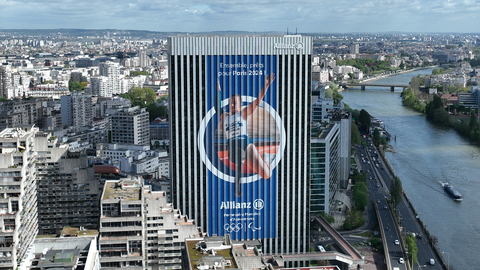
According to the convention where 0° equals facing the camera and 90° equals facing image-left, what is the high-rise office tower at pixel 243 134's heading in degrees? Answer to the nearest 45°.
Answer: approximately 0°

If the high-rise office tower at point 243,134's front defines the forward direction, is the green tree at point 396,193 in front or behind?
behind

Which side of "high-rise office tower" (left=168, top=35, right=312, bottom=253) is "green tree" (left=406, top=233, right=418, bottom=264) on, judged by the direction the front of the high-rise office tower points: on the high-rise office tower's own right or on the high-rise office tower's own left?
on the high-rise office tower's own left

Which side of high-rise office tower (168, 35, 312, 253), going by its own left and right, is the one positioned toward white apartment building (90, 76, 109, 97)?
back

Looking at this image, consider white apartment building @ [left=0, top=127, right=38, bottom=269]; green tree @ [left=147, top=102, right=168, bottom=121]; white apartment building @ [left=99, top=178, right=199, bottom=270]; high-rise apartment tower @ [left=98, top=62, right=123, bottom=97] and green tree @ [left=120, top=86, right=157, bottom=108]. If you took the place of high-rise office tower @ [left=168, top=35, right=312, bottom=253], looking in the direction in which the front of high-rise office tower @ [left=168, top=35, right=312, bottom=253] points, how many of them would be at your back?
3

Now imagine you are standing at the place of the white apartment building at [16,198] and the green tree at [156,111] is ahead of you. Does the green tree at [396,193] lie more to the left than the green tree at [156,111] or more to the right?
right

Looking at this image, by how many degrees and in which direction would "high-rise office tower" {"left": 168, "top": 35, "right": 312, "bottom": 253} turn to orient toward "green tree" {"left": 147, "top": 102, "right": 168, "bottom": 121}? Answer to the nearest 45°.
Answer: approximately 180°

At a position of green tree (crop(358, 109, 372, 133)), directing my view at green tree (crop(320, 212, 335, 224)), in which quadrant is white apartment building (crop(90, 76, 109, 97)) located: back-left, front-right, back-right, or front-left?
back-right

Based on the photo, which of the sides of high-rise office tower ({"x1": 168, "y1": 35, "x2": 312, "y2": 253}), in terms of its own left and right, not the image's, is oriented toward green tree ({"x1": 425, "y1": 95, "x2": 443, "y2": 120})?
back

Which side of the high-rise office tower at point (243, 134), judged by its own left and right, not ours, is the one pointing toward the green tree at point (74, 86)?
back

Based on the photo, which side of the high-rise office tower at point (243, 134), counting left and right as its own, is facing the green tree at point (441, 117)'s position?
back

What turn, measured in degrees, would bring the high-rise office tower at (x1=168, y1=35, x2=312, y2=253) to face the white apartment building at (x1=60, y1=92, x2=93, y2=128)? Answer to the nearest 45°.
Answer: approximately 180°

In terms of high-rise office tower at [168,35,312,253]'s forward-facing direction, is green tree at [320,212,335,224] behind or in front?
behind
